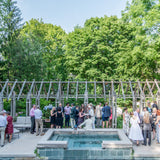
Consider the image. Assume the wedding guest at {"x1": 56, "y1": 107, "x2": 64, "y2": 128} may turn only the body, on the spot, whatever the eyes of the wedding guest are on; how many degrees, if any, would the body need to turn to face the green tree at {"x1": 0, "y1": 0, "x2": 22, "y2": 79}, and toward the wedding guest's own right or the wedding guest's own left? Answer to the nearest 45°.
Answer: approximately 45° to the wedding guest's own left

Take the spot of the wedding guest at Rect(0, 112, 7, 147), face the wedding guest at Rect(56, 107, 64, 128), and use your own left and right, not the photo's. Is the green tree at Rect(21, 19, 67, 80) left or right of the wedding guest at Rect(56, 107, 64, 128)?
left

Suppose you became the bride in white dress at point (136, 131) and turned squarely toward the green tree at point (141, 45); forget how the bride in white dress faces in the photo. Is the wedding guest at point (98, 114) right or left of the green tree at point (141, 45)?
left

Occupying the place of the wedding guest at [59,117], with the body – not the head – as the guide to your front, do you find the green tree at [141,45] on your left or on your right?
on your right

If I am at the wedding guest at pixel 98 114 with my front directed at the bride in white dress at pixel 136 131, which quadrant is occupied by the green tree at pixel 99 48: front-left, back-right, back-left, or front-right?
back-left

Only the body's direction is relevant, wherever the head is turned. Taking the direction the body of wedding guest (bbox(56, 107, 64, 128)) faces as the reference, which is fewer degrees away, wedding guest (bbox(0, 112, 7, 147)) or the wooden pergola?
the wooden pergola

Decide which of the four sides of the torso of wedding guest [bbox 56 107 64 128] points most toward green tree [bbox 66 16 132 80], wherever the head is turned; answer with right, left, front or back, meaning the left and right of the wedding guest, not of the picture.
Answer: front

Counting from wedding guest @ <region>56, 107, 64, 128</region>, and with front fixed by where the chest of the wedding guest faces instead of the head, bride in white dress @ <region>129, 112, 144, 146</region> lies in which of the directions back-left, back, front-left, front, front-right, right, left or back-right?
back-right

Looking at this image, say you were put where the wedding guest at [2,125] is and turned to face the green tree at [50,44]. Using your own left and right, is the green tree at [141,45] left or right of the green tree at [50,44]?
right

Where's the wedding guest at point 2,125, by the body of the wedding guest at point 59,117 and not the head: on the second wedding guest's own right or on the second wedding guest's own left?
on the second wedding guest's own left

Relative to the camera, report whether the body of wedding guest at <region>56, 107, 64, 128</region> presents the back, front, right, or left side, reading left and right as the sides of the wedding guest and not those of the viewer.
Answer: back
